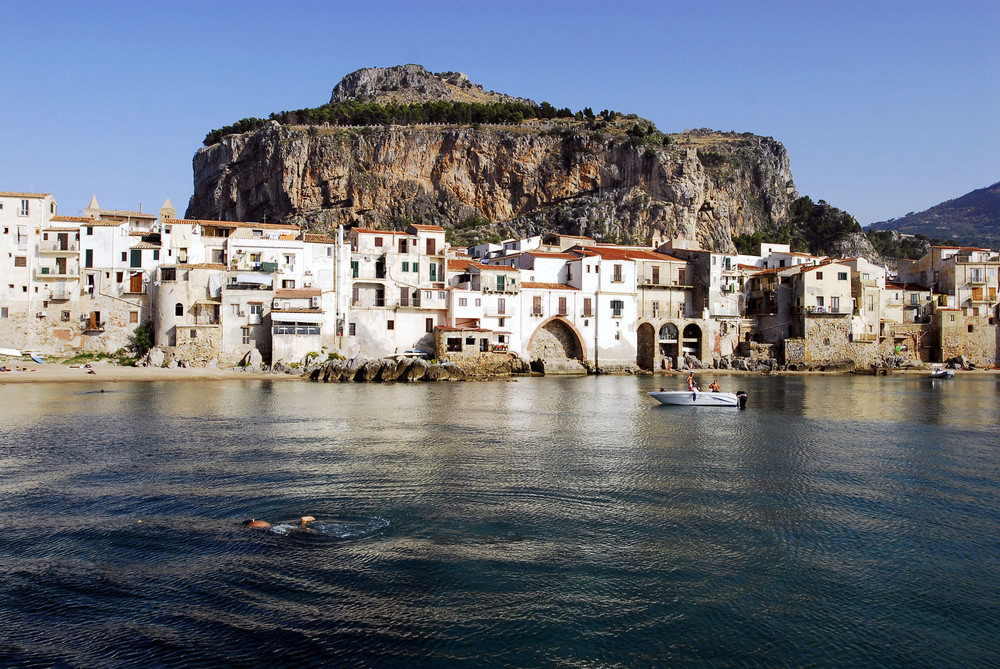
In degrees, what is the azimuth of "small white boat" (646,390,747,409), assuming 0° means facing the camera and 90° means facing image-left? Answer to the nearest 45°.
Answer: approximately 90°

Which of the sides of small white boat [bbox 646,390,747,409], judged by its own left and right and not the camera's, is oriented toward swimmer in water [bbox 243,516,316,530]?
left
